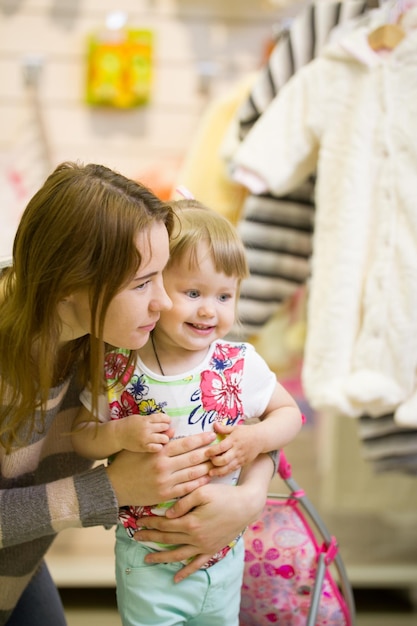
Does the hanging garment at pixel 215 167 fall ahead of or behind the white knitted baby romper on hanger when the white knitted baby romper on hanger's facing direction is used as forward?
behind

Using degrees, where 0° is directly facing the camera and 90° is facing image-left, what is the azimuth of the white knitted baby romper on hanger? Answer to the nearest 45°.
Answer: approximately 0°

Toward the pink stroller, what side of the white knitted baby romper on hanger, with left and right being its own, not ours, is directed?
front

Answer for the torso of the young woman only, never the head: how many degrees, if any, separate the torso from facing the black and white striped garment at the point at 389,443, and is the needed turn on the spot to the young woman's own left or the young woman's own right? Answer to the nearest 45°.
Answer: approximately 45° to the young woman's own left

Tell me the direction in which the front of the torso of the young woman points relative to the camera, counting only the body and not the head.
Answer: to the viewer's right

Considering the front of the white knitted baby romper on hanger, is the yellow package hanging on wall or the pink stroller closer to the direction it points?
the pink stroller

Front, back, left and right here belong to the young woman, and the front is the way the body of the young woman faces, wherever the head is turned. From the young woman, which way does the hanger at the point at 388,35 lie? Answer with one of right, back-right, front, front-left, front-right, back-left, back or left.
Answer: front-left

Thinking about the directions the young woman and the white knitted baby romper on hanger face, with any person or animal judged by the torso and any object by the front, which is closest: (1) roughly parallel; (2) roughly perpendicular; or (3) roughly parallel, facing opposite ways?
roughly perpendicular

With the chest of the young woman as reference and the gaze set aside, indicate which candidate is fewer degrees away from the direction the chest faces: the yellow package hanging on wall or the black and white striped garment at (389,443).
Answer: the black and white striped garment

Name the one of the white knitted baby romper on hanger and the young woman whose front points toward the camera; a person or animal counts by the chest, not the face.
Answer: the white knitted baby romper on hanger

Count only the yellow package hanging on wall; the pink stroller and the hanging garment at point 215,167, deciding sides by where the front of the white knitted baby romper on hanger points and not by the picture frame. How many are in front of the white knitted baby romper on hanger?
1

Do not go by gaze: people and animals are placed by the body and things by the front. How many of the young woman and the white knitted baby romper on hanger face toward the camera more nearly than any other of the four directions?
1

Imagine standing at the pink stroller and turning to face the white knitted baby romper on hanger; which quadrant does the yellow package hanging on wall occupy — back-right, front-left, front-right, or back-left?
front-left
